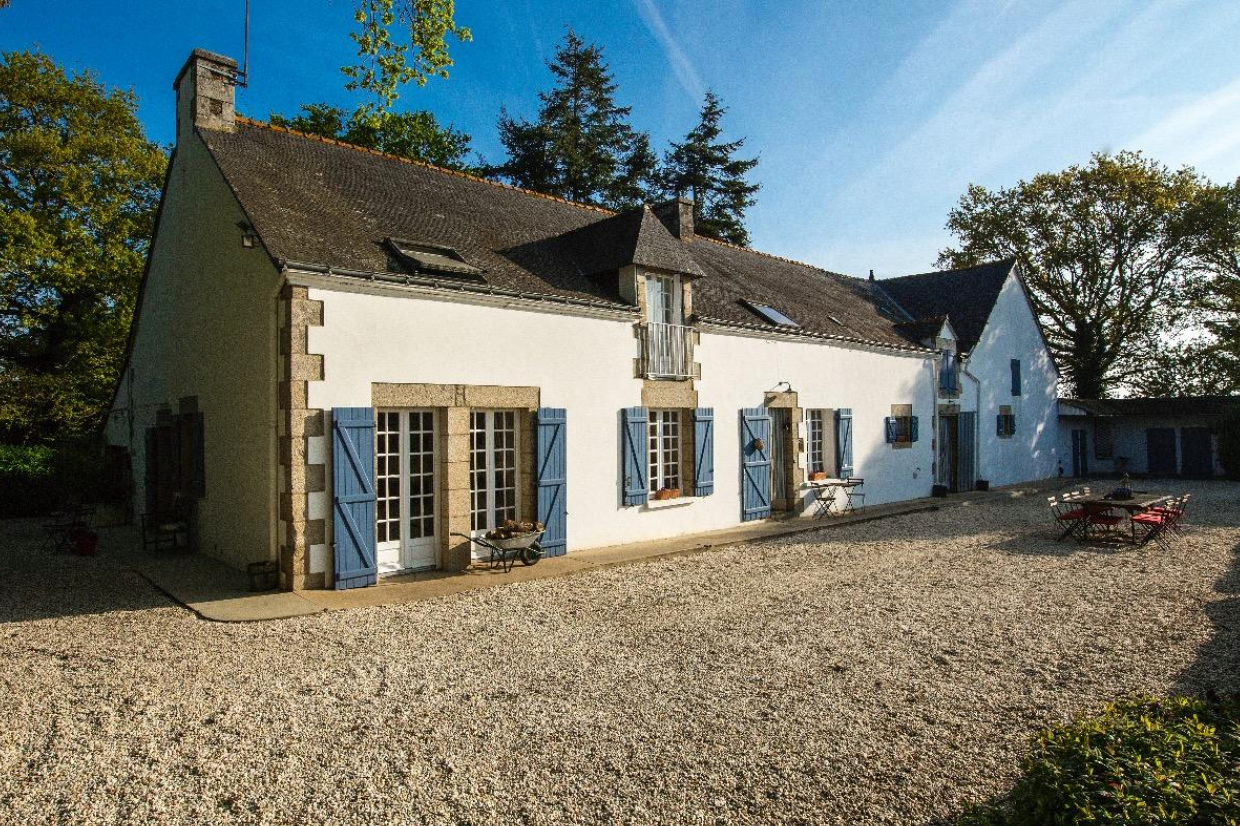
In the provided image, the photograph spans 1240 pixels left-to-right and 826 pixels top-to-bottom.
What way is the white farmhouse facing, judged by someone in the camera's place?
facing the viewer and to the right of the viewer

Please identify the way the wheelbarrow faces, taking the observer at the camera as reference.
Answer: facing to the right of the viewer

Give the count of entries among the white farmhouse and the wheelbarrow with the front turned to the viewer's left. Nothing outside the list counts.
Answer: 0

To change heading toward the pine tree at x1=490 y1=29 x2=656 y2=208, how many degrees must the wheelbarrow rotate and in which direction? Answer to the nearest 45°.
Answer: approximately 90° to its left

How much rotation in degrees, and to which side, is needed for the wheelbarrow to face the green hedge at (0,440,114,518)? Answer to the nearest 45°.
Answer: approximately 135° to its left

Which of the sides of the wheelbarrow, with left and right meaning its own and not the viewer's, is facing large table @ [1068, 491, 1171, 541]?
front

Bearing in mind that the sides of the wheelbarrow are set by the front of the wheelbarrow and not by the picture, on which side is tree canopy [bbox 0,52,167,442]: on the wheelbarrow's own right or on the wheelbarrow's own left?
on the wheelbarrow's own left

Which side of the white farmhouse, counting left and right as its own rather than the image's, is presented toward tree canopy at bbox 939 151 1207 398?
left
